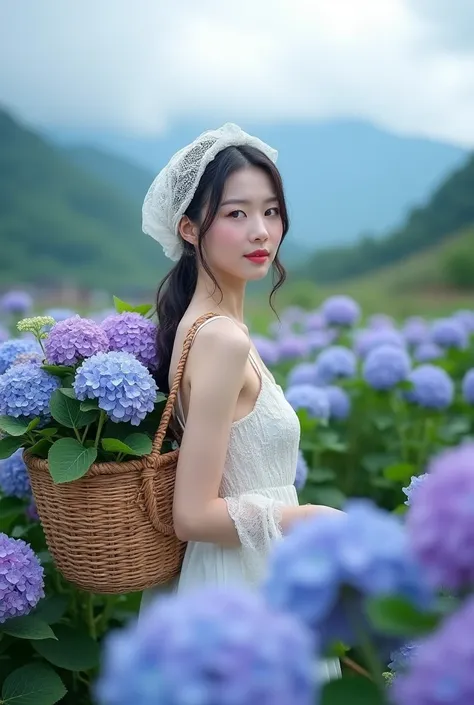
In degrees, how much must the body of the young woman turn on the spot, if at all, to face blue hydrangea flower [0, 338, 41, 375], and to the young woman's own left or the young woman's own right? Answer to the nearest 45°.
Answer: approximately 180°

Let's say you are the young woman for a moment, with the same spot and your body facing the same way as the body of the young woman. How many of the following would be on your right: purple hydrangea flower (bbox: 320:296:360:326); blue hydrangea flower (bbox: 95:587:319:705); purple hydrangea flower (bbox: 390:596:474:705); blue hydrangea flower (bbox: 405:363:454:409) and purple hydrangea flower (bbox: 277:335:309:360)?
2

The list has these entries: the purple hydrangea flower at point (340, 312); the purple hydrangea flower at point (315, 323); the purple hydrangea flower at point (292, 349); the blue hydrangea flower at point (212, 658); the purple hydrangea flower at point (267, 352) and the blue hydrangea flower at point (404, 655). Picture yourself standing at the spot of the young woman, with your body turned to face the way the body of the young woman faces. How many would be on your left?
4

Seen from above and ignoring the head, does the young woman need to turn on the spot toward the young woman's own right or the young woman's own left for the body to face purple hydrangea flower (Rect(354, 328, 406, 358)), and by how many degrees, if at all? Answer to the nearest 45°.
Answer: approximately 90° to the young woman's own left

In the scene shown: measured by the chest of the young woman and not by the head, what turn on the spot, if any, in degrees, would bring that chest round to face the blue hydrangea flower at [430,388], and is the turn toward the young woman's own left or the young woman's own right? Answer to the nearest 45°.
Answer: approximately 45° to the young woman's own left

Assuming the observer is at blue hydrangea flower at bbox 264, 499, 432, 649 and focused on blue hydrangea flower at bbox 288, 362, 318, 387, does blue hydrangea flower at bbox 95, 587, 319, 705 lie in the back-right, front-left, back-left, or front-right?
back-left

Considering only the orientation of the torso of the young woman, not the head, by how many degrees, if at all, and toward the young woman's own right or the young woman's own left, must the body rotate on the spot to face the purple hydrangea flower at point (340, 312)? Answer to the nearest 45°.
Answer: approximately 90° to the young woman's own left

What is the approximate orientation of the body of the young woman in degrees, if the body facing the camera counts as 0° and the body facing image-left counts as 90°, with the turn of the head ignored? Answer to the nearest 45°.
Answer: approximately 270°

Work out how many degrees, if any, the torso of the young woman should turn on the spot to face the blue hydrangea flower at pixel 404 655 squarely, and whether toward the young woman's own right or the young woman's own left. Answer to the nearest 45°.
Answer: approximately 45° to the young woman's own right

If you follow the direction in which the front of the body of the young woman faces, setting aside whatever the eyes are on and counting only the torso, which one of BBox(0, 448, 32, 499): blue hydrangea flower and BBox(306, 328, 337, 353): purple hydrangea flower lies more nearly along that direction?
the purple hydrangea flower

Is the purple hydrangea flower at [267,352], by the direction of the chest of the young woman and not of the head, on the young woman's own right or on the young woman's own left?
on the young woman's own left

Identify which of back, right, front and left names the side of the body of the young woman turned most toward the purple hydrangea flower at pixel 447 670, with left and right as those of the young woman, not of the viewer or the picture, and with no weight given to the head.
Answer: right
